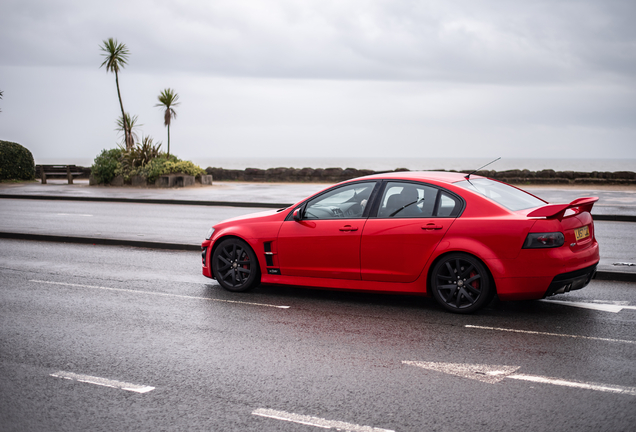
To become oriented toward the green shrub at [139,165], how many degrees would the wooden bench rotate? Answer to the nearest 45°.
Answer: approximately 135° to its right

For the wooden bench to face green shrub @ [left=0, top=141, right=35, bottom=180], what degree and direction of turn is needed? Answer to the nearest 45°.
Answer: approximately 90° to its left

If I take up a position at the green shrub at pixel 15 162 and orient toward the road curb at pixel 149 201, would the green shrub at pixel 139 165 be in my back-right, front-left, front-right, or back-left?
front-left

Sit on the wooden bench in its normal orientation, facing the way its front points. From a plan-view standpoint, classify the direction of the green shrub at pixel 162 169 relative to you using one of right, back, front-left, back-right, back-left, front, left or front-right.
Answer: back-right

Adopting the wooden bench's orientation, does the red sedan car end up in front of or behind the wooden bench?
behind

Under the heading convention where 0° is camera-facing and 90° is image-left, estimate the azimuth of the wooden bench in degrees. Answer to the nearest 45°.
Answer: approximately 180°

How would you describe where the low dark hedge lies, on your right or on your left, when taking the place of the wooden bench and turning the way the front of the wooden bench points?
on your right

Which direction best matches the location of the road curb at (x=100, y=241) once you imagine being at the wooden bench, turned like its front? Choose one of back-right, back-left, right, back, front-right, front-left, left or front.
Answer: back

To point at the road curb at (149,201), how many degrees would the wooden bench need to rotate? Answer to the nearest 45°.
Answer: approximately 180°
